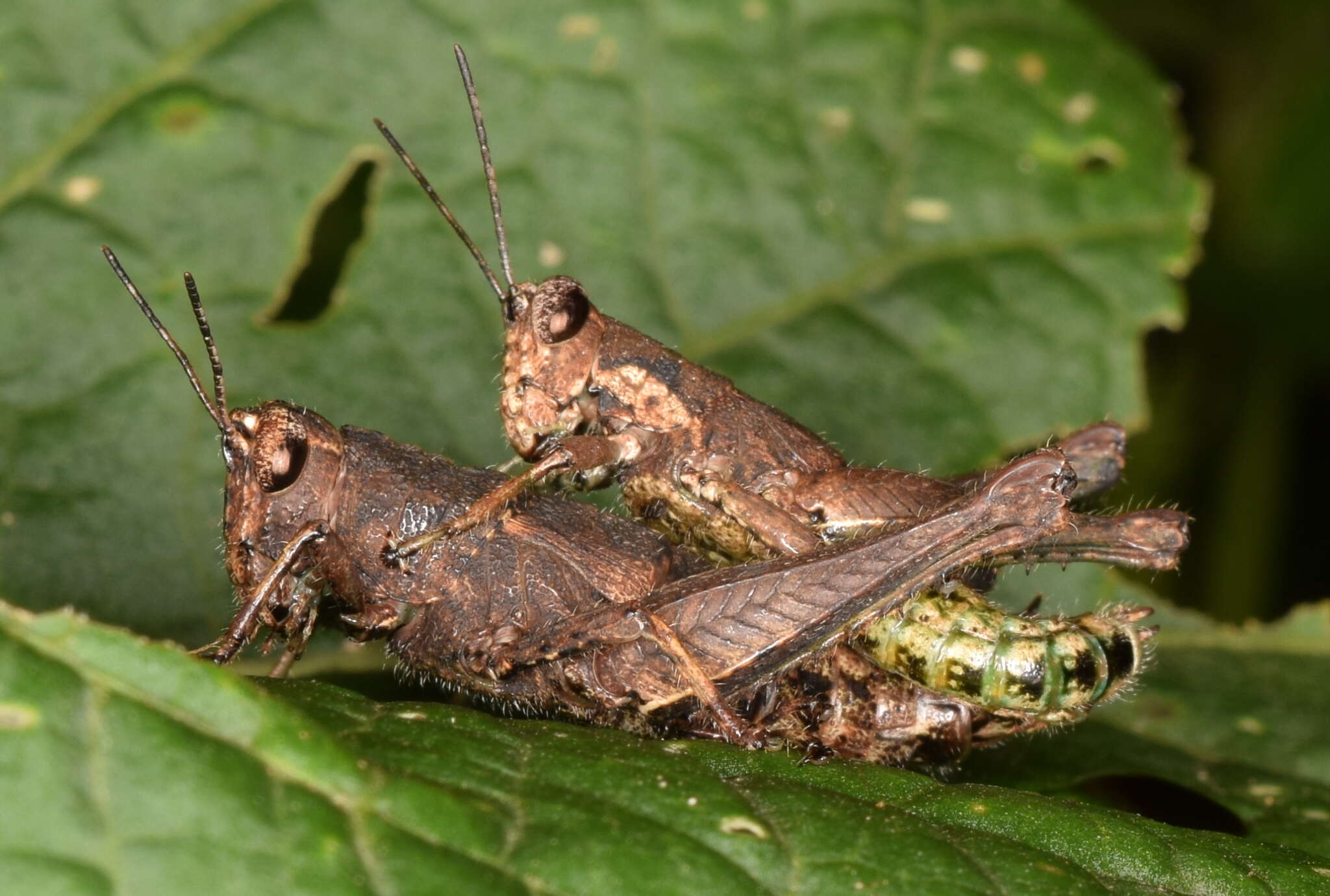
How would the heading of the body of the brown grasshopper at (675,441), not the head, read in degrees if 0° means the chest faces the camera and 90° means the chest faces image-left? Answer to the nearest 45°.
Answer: approximately 90°

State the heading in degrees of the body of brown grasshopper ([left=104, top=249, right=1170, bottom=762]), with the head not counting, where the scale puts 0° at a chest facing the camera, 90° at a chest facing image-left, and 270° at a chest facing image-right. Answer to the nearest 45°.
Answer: approximately 90°

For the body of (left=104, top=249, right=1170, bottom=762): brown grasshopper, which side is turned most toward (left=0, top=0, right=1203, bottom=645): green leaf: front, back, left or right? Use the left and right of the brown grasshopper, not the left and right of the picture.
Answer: right

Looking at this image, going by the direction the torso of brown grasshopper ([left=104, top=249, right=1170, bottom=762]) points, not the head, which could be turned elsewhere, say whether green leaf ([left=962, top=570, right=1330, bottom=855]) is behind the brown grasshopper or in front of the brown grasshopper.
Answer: behind
